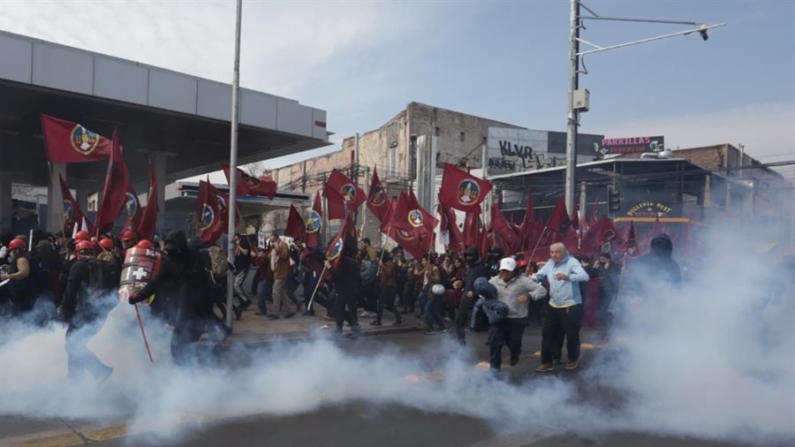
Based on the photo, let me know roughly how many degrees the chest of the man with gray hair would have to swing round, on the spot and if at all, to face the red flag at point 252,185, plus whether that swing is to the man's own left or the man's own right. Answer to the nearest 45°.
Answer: approximately 90° to the man's own right
